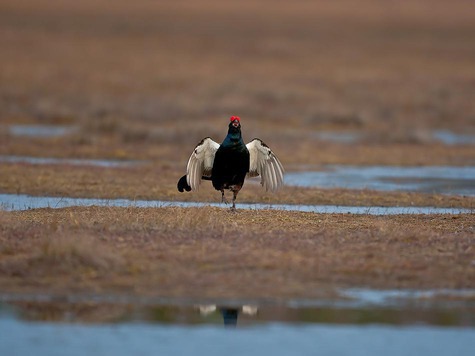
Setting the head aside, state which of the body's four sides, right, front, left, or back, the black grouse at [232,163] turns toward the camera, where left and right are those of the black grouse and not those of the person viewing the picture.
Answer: front
